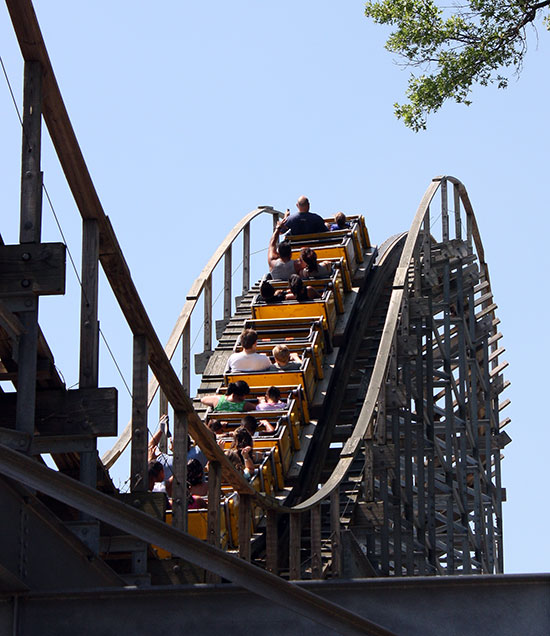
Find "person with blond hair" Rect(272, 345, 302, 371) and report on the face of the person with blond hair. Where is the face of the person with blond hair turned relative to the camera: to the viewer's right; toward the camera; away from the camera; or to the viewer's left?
away from the camera

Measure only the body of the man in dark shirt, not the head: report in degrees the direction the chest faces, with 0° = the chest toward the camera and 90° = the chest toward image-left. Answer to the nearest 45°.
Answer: approximately 180°

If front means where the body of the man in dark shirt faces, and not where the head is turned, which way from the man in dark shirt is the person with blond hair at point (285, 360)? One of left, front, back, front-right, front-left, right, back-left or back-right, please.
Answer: back
